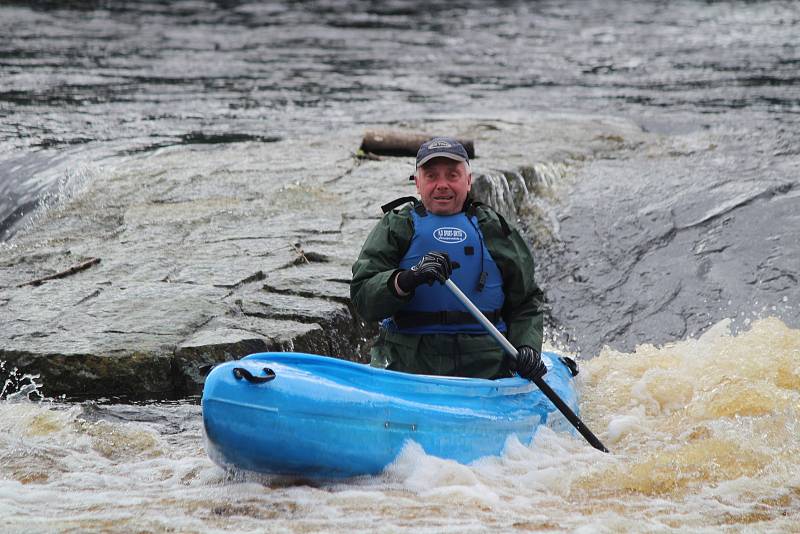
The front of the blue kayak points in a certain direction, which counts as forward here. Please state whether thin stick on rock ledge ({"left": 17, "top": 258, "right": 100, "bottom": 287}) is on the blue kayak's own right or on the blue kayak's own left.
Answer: on the blue kayak's own right

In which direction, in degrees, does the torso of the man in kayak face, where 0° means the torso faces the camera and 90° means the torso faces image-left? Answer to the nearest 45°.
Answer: approximately 0°

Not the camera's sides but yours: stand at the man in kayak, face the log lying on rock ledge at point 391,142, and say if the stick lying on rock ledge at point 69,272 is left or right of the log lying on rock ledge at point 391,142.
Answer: left

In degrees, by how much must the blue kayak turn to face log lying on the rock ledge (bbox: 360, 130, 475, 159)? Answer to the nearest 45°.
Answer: approximately 135° to its right

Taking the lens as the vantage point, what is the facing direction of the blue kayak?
facing the viewer and to the left of the viewer

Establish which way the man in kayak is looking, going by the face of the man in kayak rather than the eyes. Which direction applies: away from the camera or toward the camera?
toward the camera

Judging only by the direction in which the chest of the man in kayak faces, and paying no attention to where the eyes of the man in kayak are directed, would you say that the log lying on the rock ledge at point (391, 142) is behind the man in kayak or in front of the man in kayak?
behind

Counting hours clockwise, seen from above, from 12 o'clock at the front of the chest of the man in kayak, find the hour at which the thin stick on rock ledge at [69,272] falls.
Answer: The thin stick on rock ledge is roughly at 4 o'clock from the man in kayak.
